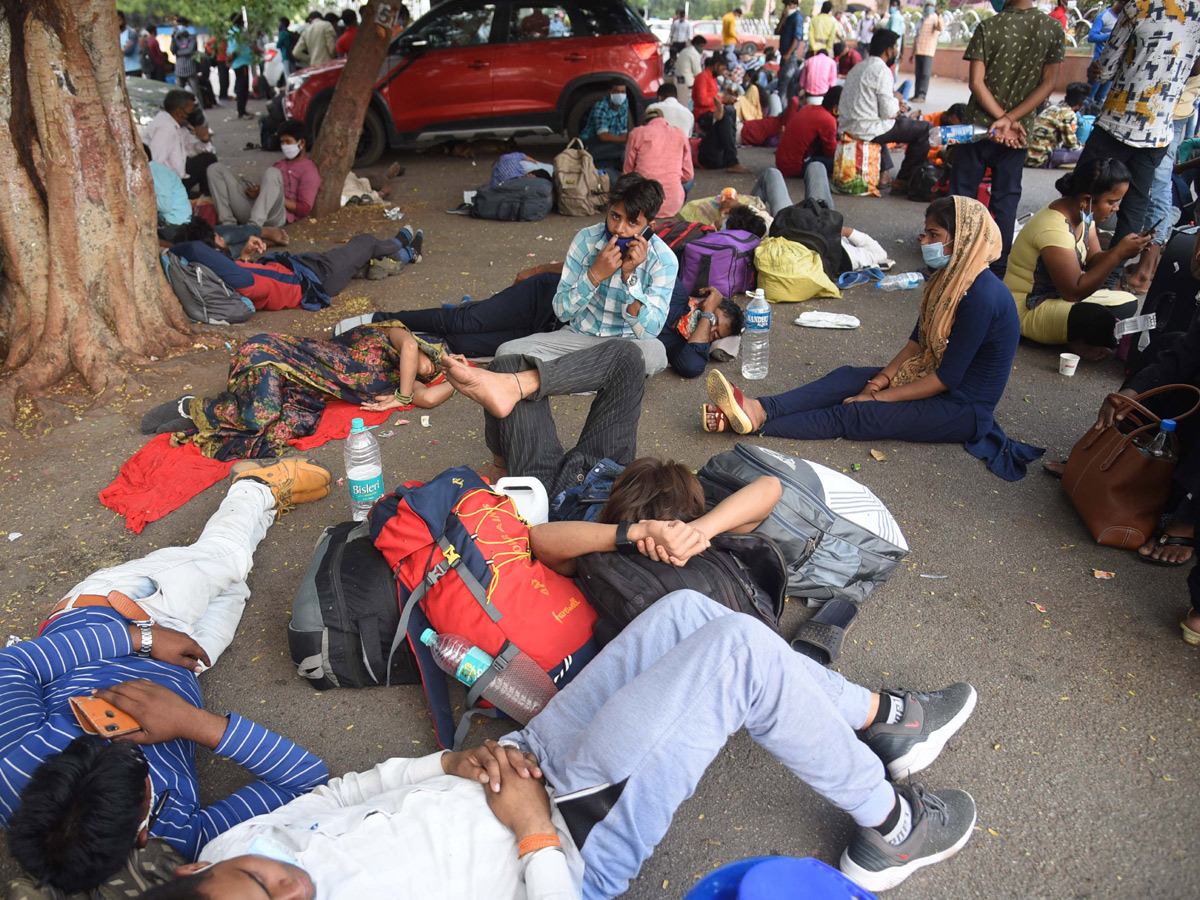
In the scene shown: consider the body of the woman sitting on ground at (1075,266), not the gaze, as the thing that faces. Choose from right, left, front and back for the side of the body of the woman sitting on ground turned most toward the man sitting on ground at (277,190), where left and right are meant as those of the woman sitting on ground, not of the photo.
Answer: back

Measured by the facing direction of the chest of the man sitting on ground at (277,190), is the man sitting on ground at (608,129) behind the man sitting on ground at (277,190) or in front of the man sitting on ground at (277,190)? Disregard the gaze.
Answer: behind

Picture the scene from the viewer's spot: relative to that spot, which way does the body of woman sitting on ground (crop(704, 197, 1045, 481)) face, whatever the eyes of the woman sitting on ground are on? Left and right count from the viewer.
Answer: facing to the left of the viewer

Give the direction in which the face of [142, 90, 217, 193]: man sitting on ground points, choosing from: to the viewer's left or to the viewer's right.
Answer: to the viewer's right

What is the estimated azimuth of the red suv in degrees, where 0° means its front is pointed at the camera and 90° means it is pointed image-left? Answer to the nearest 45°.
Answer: approximately 90°

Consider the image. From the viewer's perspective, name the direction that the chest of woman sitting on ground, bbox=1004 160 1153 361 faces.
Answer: to the viewer's right

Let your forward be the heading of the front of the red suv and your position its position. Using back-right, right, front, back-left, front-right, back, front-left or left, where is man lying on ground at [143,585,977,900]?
left

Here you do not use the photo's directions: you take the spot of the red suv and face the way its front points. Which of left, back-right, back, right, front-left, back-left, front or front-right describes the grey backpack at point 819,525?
left

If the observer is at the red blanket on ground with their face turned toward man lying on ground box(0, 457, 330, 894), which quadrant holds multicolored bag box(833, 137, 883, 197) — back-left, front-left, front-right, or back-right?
back-left

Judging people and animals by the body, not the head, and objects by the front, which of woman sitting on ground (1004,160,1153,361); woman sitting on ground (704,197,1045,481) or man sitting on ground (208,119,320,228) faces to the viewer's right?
woman sitting on ground (1004,160,1153,361)

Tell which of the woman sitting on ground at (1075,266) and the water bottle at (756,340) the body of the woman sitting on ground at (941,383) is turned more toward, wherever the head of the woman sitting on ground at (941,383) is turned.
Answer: the water bottle

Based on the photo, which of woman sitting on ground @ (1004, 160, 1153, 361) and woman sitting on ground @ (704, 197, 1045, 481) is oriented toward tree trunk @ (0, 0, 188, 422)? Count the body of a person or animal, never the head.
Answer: woman sitting on ground @ (704, 197, 1045, 481)

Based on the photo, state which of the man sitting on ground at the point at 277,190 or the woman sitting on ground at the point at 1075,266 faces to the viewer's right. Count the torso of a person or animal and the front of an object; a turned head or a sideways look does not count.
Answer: the woman sitting on ground

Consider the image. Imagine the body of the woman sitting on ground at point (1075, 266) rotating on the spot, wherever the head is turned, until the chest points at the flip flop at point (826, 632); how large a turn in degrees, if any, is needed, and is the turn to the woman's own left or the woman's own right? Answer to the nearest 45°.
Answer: approximately 90° to the woman's own right

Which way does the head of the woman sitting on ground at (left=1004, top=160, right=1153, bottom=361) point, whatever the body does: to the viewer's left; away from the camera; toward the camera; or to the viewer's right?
to the viewer's right
